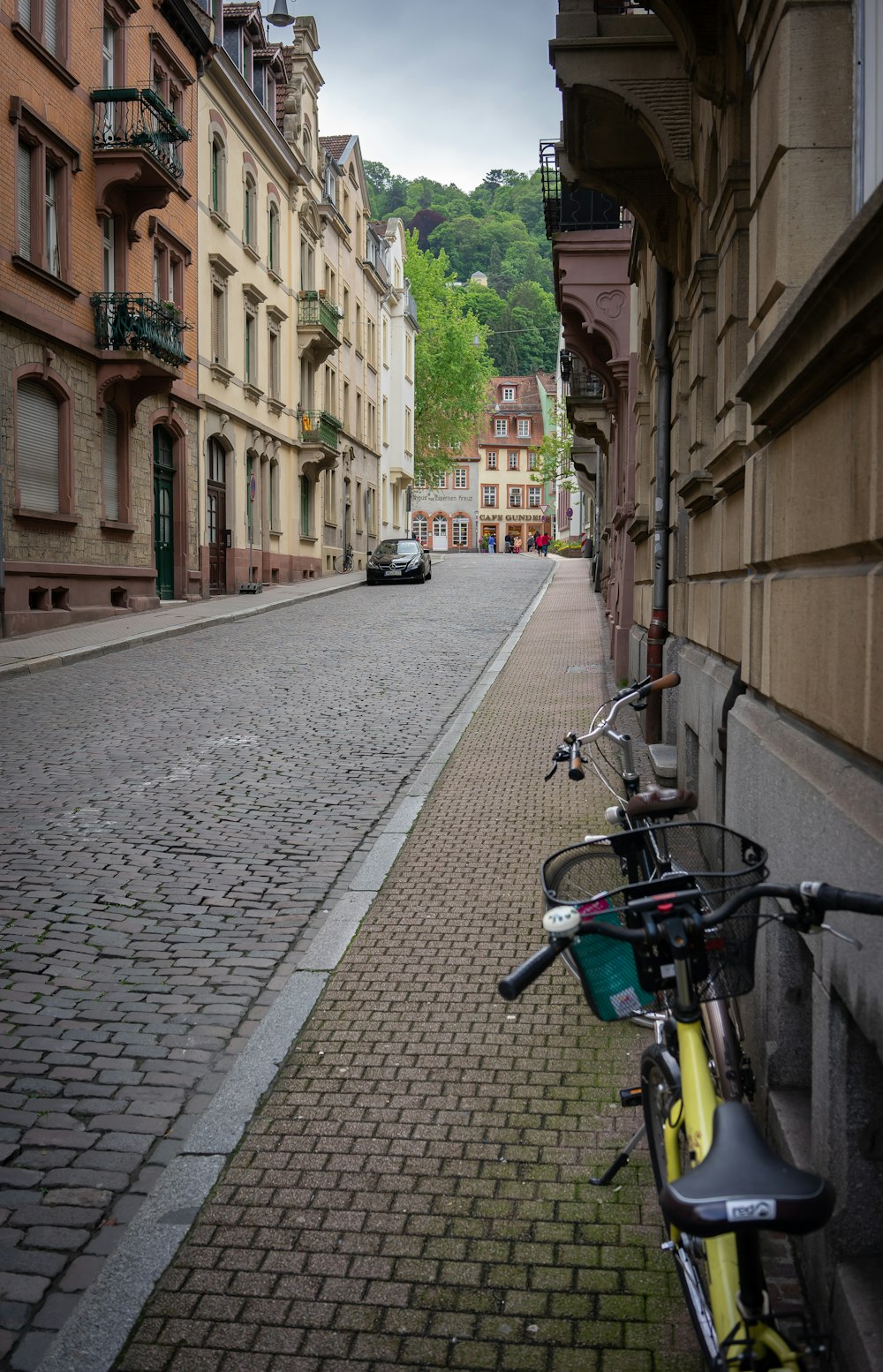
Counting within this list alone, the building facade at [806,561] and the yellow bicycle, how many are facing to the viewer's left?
1

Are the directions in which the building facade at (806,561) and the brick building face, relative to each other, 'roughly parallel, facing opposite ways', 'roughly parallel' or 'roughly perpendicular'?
roughly parallel, facing opposite ways

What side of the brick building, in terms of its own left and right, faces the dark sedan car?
left

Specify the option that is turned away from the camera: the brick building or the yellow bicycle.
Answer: the yellow bicycle

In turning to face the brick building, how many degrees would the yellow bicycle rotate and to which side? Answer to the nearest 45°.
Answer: approximately 45° to its left

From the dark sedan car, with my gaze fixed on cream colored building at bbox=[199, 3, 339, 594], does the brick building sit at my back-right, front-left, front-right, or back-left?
front-left

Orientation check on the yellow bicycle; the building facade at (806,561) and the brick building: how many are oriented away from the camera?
1

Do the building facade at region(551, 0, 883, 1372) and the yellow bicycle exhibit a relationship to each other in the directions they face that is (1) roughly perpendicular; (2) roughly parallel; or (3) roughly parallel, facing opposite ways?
roughly perpendicular

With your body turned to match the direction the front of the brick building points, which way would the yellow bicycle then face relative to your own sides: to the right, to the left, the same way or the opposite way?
to the left

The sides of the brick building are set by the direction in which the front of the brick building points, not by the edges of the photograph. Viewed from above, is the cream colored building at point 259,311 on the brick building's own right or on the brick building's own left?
on the brick building's own left

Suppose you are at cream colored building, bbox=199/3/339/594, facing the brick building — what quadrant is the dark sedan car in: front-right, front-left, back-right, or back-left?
back-left

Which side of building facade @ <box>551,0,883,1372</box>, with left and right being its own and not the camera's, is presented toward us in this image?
left

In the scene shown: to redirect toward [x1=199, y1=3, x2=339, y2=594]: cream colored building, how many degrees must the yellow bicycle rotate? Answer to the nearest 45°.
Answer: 0° — it already faces it

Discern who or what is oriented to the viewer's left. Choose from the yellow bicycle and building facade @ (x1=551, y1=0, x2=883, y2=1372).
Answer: the building facade

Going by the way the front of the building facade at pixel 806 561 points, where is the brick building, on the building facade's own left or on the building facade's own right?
on the building facade's own right

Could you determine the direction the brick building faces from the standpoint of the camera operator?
facing the viewer and to the right of the viewer

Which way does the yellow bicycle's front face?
away from the camera

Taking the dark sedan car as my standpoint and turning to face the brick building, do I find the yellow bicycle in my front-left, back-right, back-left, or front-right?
front-left

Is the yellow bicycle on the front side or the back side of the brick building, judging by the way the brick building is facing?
on the front side
